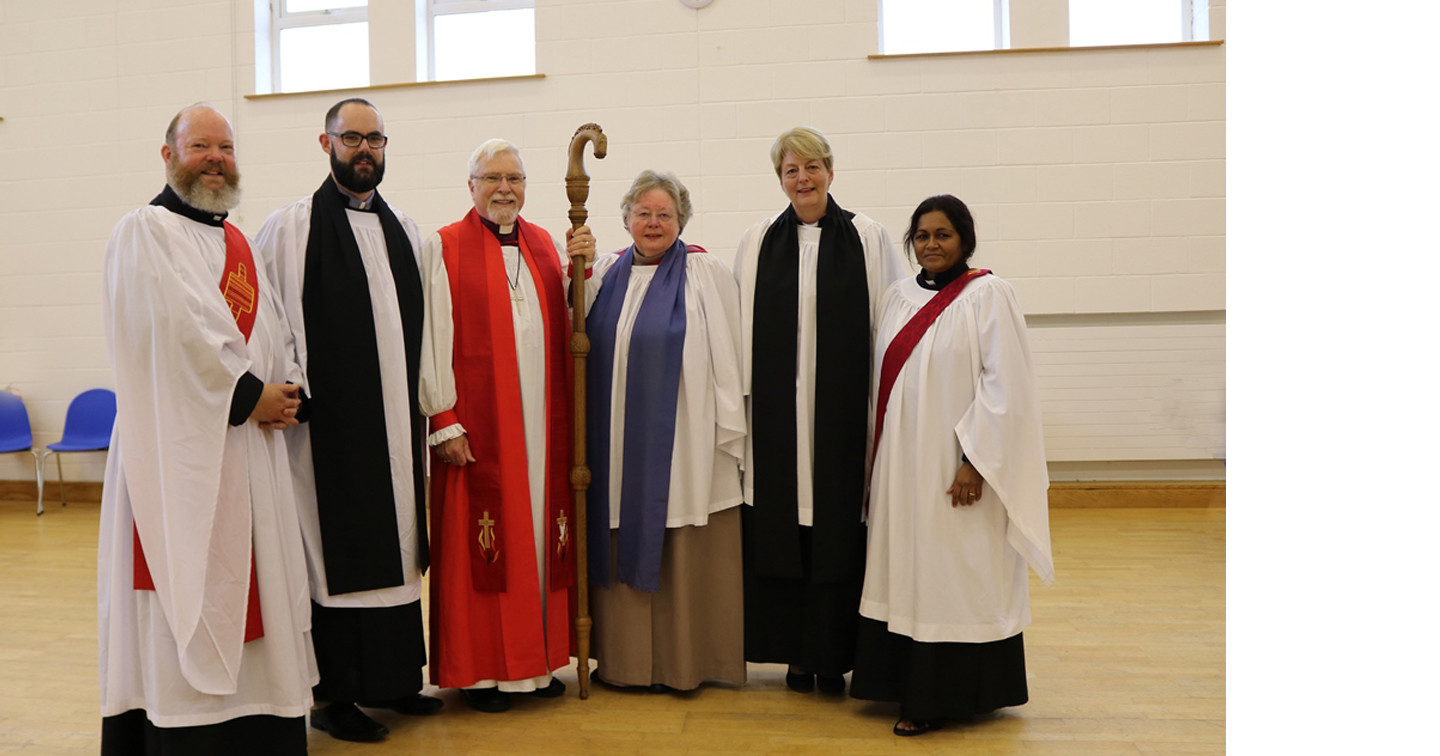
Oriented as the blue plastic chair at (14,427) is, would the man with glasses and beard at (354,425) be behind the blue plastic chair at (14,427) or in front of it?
in front

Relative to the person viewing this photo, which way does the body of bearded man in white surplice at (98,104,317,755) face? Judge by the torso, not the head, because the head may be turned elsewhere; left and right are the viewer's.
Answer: facing the viewer and to the right of the viewer

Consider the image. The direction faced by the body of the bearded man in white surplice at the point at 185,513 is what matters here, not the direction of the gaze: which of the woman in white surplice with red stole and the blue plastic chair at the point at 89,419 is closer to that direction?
the woman in white surplice with red stole

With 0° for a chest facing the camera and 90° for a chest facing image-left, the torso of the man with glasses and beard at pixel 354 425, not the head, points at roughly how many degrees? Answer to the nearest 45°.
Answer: approximately 315°

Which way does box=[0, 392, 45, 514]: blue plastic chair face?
toward the camera
